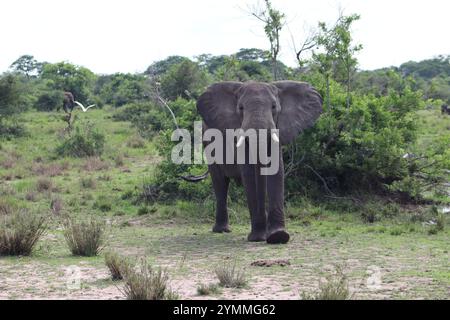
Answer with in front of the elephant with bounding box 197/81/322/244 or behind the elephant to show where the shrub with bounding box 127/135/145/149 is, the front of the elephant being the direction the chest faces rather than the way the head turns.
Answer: behind

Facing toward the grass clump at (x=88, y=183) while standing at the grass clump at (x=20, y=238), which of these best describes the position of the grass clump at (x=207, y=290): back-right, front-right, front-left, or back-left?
back-right

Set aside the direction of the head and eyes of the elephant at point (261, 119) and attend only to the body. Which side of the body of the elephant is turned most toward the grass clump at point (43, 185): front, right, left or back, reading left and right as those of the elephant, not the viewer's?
back

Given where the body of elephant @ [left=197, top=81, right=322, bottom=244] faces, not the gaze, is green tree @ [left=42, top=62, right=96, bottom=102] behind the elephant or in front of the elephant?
behind

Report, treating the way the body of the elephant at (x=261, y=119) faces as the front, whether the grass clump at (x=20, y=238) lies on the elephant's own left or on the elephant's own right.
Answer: on the elephant's own right

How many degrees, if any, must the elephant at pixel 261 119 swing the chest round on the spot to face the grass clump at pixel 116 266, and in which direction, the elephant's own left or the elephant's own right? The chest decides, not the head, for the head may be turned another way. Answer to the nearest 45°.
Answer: approximately 90° to the elephant's own right

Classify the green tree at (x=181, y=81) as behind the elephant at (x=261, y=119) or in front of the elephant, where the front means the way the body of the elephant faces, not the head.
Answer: behind

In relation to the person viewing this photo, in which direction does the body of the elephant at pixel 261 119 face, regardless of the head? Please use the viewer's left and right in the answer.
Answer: facing the viewer and to the right of the viewer

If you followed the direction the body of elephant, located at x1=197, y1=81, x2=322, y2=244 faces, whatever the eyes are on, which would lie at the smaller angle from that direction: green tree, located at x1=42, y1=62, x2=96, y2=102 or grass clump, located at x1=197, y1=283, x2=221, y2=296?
the grass clump

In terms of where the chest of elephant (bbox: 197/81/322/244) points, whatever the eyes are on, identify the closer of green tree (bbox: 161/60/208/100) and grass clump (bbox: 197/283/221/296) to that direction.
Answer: the grass clump

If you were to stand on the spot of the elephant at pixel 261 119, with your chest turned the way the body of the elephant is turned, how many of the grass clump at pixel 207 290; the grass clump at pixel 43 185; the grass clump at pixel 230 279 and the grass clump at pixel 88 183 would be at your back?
2

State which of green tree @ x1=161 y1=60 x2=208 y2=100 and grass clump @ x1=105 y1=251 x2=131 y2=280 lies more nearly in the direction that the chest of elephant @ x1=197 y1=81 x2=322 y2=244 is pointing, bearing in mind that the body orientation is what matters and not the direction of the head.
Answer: the grass clump

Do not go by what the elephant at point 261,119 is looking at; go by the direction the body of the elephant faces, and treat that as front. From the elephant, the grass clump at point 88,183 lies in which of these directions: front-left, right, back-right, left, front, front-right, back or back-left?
back
